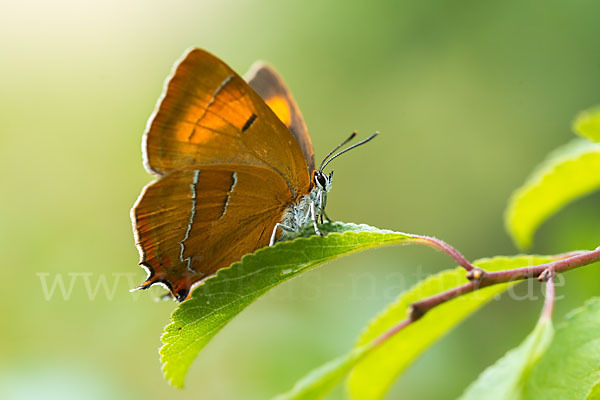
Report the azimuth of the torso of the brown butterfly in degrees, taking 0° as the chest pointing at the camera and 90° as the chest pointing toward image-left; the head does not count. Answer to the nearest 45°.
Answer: approximately 270°
